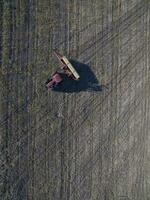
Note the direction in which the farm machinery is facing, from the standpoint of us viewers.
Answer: facing the viewer and to the left of the viewer
